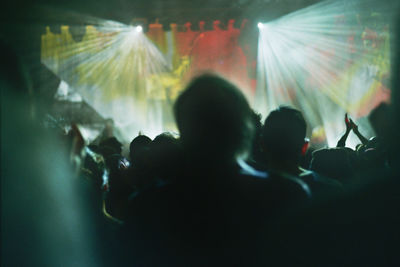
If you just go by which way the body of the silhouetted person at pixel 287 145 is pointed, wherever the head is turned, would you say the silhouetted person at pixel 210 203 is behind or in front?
behind

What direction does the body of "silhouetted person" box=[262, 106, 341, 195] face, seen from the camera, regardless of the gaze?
away from the camera

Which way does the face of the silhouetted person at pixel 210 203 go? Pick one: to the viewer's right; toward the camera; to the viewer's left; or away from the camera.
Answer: away from the camera

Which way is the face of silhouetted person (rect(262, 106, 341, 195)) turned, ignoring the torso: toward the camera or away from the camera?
away from the camera
